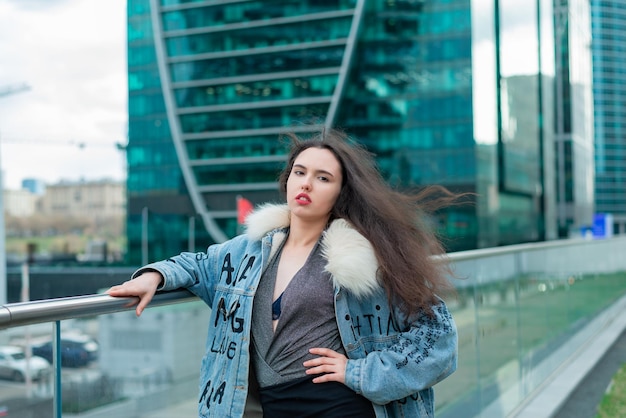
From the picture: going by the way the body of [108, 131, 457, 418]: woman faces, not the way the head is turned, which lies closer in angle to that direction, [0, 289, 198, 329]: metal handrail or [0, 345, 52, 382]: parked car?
the metal handrail

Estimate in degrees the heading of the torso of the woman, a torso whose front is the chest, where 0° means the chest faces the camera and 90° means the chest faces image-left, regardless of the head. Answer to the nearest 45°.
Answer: approximately 45°
